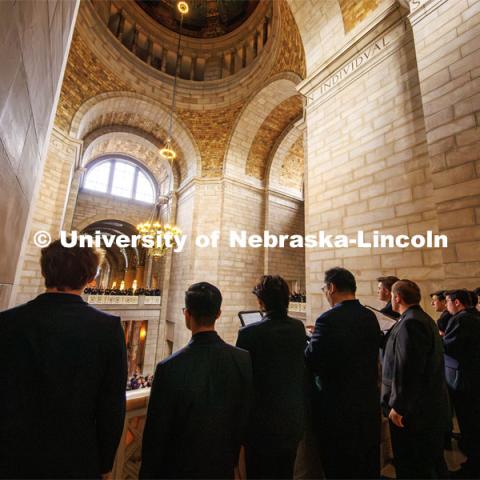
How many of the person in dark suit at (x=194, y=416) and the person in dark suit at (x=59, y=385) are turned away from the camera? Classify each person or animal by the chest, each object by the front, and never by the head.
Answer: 2

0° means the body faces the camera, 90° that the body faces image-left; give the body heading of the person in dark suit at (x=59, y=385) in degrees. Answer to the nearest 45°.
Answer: approximately 180°

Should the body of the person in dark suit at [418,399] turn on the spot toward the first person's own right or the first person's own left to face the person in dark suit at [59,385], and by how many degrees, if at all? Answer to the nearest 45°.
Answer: approximately 90° to the first person's own left

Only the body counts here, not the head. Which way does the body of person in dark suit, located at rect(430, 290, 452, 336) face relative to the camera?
to the viewer's left

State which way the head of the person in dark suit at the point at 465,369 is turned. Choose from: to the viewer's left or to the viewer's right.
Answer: to the viewer's left

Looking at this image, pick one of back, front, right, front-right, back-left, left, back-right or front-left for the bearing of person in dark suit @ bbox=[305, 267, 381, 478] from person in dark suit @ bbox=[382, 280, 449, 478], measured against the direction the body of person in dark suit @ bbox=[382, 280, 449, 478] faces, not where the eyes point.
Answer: left

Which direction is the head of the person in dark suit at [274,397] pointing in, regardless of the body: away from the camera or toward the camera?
away from the camera

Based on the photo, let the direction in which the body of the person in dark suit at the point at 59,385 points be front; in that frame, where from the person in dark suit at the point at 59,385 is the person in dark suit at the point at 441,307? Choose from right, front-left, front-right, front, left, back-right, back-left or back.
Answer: right

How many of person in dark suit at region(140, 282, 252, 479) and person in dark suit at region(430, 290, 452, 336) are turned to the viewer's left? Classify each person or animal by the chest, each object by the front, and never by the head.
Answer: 1

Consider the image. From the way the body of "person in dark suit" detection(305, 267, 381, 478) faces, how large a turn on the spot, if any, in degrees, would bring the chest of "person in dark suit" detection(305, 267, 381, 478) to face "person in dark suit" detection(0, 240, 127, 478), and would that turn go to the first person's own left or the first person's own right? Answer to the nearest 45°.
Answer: approximately 90° to the first person's own left

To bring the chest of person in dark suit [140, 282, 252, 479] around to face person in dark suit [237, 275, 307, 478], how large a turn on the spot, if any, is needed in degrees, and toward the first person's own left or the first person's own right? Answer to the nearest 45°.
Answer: approximately 45° to the first person's own right

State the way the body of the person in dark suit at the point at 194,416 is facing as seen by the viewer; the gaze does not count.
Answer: away from the camera
